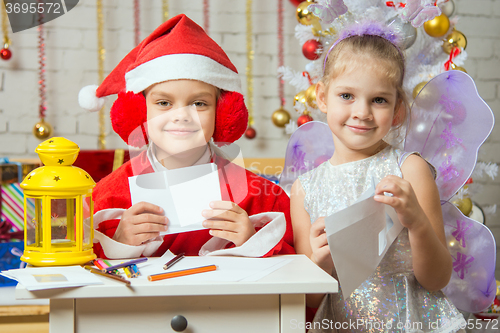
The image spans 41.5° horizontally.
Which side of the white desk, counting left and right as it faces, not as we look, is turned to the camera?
front

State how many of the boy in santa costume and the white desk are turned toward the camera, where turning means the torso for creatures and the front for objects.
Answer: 2

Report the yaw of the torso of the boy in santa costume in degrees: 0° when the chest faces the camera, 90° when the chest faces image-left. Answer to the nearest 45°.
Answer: approximately 0°

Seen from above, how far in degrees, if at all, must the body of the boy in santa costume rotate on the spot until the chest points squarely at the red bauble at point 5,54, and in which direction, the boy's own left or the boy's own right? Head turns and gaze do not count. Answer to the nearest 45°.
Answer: approximately 135° to the boy's own right

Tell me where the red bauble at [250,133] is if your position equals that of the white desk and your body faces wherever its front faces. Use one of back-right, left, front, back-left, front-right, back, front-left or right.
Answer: back
